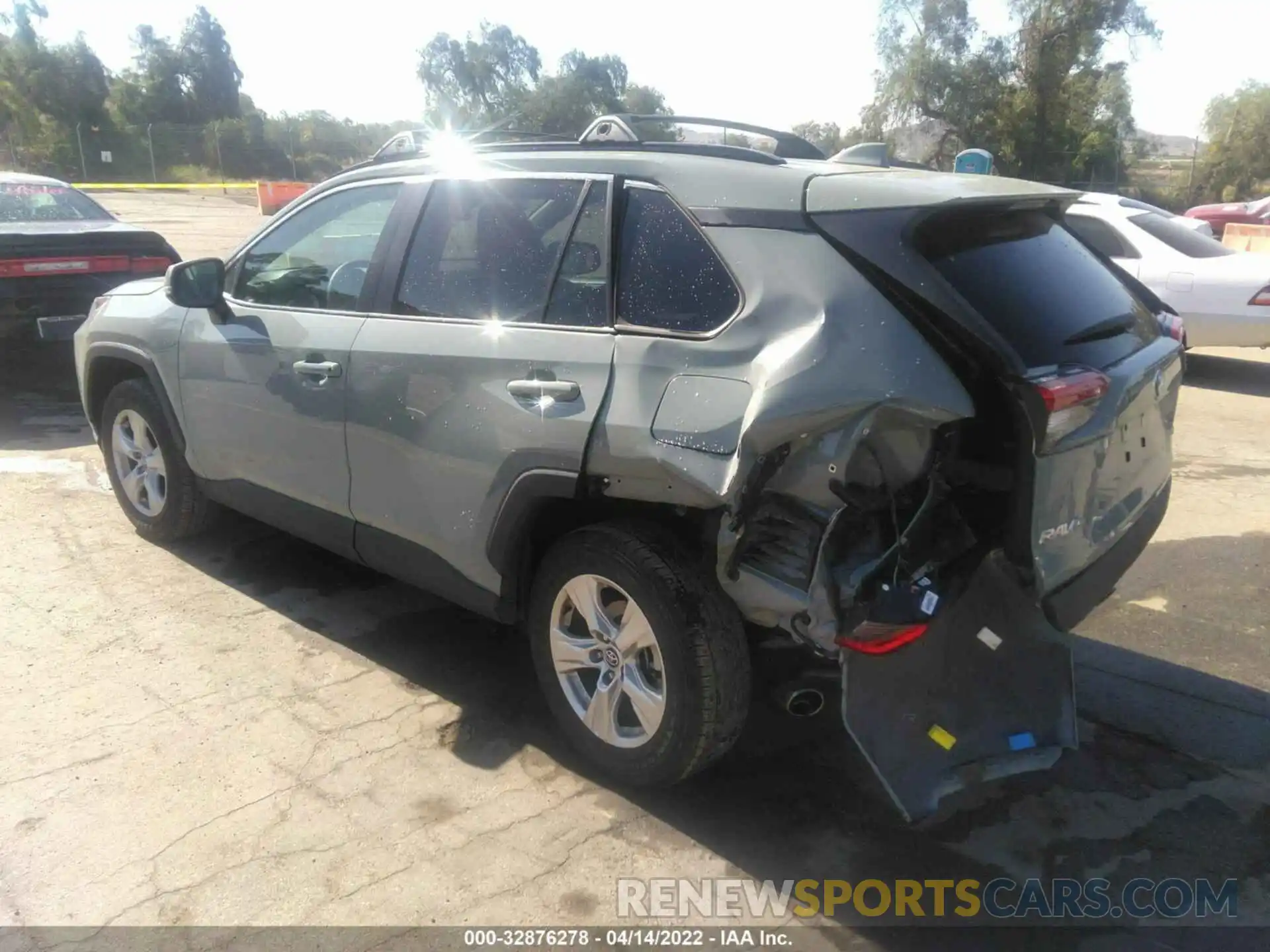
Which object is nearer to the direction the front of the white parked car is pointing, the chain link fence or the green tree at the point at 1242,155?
the chain link fence

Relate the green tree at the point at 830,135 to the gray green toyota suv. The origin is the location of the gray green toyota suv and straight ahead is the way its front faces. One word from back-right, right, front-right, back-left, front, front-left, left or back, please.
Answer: front-right

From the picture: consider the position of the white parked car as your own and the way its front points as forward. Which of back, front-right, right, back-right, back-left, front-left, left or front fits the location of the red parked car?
front-right

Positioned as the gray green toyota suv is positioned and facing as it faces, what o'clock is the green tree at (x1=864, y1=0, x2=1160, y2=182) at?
The green tree is roughly at 2 o'clock from the gray green toyota suv.

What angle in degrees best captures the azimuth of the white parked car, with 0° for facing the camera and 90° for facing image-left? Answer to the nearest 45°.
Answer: approximately 135°

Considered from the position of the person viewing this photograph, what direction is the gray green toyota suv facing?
facing away from the viewer and to the left of the viewer

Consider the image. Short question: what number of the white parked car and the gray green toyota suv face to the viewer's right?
0

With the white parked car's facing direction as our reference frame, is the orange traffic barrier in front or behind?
in front

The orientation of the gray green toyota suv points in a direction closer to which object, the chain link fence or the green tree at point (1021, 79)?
the chain link fence

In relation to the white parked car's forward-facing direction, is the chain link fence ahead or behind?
ahead

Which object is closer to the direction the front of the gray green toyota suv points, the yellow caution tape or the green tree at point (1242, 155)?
the yellow caution tape
